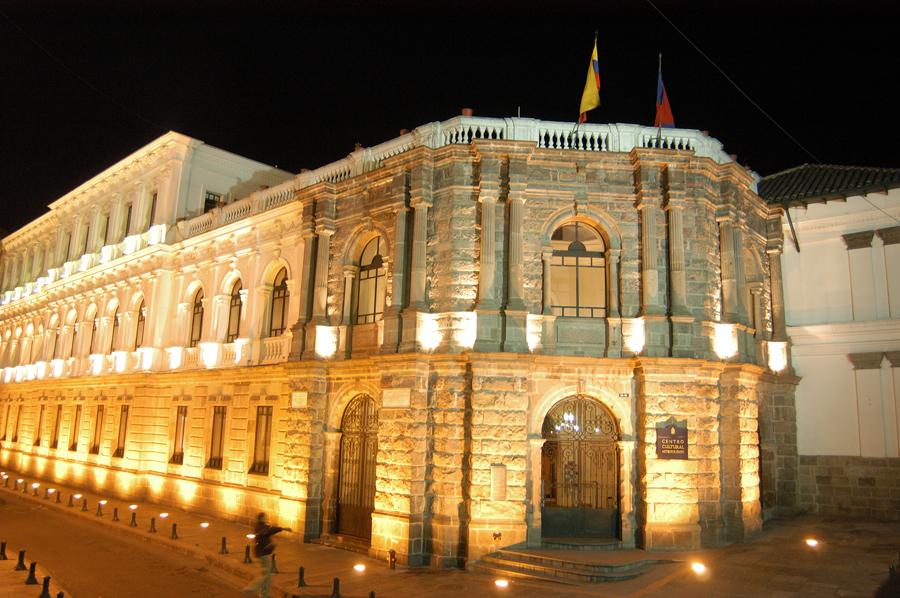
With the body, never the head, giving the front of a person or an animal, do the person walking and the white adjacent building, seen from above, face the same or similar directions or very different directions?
very different directions

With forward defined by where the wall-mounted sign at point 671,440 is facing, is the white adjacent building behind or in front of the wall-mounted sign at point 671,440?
behind

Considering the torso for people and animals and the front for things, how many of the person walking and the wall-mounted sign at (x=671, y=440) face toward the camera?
1

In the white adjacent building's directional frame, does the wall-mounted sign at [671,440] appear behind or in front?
in front
